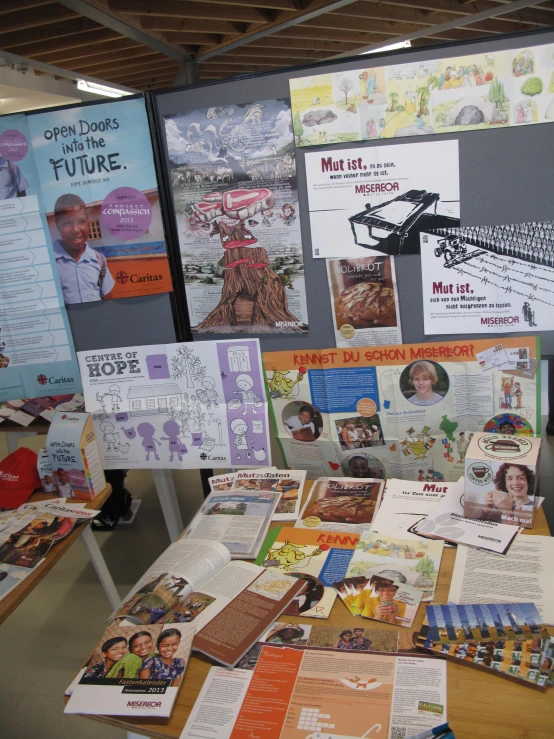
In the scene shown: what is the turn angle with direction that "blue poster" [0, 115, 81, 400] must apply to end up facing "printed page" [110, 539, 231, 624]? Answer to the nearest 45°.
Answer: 0° — it already faces it

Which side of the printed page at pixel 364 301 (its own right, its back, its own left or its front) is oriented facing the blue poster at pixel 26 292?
right

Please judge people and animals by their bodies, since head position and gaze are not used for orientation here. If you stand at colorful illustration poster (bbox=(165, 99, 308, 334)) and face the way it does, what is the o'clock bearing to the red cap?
The red cap is roughly at 3 o'clock from the colorful illustration poster.

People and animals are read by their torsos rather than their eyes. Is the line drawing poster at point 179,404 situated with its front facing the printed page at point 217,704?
yes
